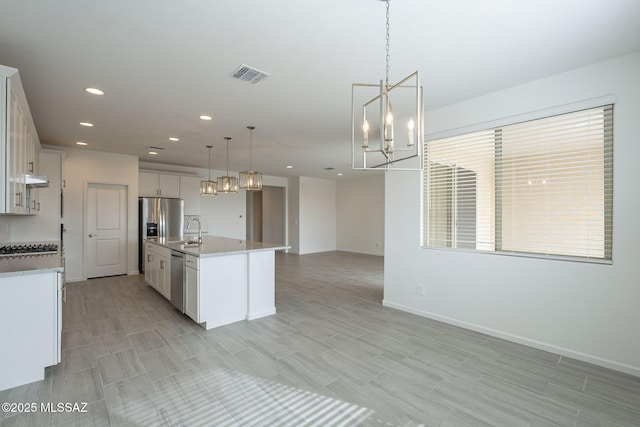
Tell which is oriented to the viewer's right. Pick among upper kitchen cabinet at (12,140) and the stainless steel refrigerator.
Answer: the upper kitchen cabinet

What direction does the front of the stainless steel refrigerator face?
toward the camera

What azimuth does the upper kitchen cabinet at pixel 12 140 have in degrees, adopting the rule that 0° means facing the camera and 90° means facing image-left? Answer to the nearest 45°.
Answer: approximately 270°

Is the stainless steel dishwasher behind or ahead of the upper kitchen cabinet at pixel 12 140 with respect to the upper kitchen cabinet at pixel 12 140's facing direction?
ahead

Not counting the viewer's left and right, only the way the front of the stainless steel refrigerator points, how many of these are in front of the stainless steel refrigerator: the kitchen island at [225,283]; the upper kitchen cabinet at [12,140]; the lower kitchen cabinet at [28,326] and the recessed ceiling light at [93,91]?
4

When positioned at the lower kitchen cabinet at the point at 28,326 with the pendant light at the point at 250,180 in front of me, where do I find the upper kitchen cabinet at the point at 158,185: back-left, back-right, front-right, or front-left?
front-left

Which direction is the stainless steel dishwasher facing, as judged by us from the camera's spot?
facing to the left of the viewer

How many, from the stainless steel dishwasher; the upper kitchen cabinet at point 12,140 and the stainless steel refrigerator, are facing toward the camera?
1

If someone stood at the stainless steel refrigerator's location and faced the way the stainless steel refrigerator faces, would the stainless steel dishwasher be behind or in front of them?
in front

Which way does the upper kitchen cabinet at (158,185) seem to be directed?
toward the camera

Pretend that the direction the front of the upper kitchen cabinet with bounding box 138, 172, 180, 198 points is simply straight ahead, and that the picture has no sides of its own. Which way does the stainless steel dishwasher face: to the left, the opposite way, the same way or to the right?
to the right

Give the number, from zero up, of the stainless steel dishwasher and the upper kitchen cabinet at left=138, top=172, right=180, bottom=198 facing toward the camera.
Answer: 1

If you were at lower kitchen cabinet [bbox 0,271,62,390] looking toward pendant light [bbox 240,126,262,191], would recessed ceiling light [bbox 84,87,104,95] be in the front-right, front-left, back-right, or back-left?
front-left

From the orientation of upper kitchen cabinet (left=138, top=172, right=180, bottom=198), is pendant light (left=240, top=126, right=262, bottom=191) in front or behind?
in front

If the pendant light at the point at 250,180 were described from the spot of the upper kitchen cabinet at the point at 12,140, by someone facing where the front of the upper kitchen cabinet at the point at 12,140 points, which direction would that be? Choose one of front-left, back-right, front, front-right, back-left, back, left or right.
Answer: front

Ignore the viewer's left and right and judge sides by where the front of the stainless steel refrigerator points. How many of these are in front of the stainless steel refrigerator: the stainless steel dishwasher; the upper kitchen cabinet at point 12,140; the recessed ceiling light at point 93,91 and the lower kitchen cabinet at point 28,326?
4
